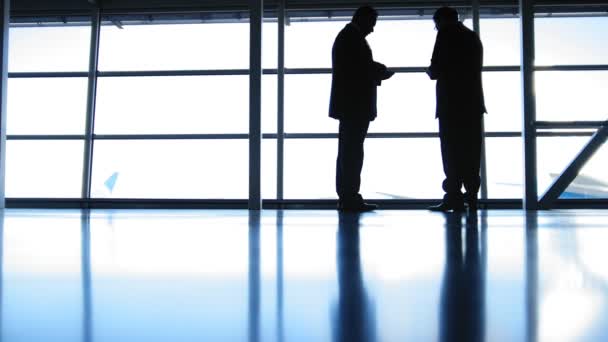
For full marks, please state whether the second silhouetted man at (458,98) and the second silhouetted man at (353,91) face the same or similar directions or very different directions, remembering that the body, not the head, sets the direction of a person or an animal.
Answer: very different directions

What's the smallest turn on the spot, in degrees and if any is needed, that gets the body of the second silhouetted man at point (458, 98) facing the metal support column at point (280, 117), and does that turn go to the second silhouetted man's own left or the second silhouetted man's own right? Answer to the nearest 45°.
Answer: approximately 45° to the second silhouetted man's own right

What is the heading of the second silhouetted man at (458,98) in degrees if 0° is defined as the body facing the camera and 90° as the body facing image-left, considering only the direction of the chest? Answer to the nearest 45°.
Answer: approximately 90°

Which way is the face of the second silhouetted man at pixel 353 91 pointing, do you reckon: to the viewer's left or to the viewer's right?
to the viewer's right

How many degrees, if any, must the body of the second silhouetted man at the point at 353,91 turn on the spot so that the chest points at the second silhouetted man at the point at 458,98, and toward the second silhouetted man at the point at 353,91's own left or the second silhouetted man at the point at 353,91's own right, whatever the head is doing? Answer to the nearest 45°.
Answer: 0° — they already face them

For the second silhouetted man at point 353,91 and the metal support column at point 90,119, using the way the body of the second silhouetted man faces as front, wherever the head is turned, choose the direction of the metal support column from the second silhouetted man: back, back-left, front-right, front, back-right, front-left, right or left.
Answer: back-left

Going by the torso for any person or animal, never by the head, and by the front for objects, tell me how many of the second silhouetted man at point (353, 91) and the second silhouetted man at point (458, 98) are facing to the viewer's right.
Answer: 1

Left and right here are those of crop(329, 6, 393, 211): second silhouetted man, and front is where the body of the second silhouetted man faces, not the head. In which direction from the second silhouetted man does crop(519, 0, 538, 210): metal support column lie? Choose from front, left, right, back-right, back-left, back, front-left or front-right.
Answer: front-left

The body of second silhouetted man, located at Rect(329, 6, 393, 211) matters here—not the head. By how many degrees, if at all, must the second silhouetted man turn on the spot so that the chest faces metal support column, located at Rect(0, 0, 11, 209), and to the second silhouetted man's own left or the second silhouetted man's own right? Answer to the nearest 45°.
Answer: approximately 180°

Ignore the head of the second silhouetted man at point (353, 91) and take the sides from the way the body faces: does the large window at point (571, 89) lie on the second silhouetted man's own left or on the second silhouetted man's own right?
on the second silhouetted man's own left

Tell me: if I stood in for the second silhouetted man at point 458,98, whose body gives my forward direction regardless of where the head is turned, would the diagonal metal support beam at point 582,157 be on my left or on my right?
on my right

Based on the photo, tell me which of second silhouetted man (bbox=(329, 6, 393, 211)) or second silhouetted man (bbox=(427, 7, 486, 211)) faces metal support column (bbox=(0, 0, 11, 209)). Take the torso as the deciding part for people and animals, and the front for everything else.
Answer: second silhouetted man (bbox=(427, 7, 486, 211))

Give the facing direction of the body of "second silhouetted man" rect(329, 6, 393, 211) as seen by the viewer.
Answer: to the viewer's right
